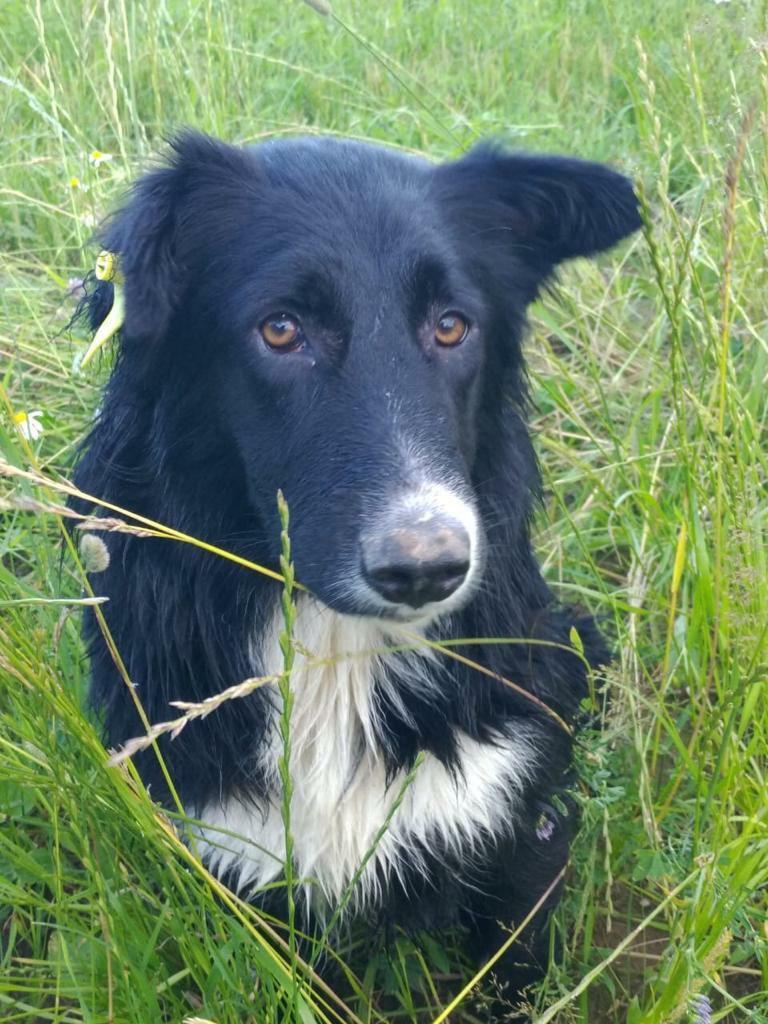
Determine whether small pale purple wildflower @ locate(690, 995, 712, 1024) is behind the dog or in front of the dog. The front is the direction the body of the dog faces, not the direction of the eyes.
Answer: in front

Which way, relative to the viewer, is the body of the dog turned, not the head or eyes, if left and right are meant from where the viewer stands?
facing the viewer
